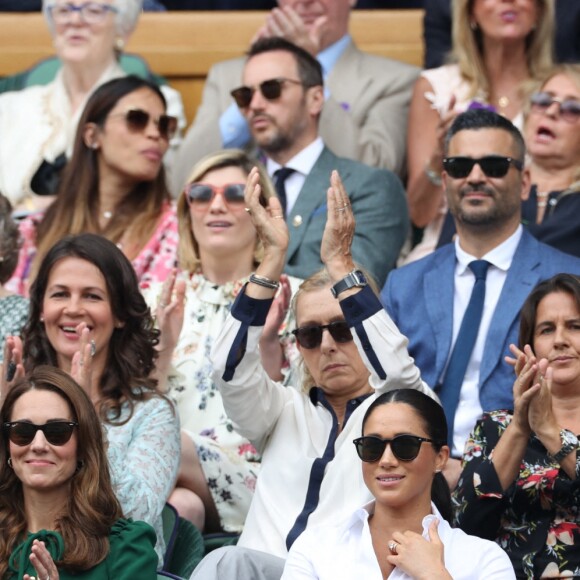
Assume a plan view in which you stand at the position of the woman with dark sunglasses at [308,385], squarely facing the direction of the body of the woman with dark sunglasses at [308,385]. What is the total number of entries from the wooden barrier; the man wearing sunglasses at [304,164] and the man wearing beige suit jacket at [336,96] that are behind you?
3

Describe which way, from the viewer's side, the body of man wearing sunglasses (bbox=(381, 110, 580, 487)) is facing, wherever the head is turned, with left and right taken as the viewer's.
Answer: facing the viewer

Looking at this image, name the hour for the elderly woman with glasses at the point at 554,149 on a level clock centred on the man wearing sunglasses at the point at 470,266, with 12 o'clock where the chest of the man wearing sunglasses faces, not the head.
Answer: The elderly woman with glasses is roughly at 7 o'clock from the man wearing sunglasses.

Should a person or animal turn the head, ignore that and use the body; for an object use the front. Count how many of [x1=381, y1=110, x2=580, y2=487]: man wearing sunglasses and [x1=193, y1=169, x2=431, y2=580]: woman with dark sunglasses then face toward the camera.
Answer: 2

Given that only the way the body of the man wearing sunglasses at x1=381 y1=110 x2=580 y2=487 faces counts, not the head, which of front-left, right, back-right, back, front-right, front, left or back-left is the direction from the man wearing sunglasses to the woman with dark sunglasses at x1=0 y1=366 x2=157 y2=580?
front-right

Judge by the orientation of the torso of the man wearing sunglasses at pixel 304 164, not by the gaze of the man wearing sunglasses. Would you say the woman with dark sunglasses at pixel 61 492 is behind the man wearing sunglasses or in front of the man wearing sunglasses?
in front

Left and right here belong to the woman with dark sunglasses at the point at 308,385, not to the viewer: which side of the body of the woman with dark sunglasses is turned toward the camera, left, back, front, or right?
front

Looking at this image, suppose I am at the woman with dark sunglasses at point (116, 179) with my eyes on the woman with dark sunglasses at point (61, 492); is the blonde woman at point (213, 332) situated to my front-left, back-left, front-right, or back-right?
front-left

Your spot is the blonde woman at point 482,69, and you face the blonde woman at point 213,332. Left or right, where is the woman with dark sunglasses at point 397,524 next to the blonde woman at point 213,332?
left

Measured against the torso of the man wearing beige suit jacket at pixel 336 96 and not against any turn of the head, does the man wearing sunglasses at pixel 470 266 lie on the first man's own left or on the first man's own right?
on the first man's own left

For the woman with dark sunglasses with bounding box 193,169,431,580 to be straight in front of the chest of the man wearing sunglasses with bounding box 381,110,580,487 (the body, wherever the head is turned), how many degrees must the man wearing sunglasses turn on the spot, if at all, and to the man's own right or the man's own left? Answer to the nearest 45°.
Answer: approximately 45° to the man's own right

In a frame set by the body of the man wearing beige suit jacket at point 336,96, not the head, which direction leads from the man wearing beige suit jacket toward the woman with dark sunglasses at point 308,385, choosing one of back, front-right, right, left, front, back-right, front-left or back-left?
front-left

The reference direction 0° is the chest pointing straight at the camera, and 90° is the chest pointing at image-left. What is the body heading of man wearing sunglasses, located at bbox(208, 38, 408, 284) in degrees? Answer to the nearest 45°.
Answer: approximately 45°
